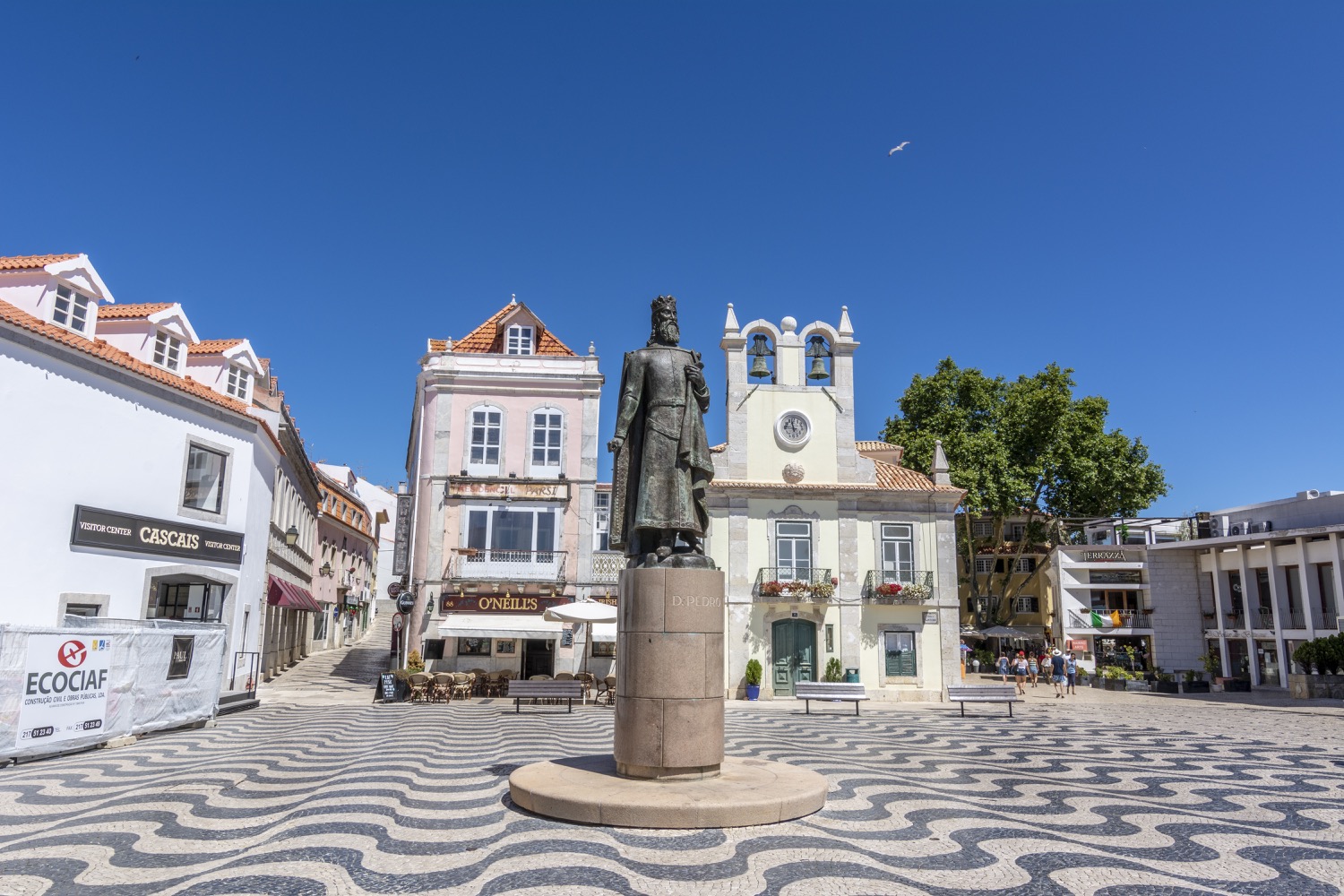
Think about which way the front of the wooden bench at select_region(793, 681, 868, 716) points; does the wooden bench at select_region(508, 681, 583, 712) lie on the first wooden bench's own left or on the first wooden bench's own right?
on the first wooden bench's own right

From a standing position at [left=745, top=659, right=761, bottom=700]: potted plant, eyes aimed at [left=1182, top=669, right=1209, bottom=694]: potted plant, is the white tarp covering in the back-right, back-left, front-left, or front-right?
back-right

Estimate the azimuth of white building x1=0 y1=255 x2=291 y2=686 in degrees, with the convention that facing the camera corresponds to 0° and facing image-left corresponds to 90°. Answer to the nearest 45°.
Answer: approximately 315°

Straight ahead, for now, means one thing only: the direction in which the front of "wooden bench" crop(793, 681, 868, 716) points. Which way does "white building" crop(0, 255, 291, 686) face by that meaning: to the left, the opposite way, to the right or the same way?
to the left

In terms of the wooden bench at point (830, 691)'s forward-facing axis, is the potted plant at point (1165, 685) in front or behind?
behind

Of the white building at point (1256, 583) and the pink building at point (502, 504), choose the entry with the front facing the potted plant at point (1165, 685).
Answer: the white building

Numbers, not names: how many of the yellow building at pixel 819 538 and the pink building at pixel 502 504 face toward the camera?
2
